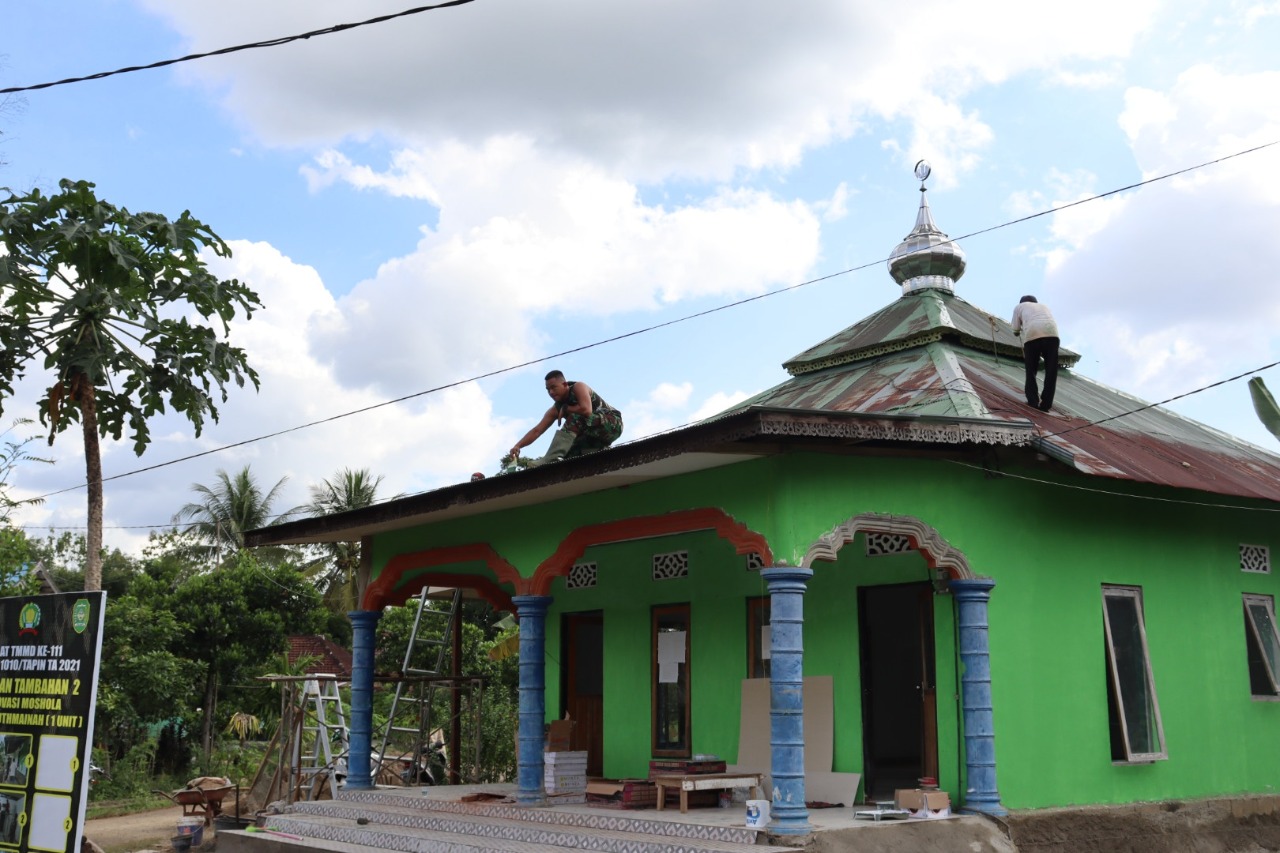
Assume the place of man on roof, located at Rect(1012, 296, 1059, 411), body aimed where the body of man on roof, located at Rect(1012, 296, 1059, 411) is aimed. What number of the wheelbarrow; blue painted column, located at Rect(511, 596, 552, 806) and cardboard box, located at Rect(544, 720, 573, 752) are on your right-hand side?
0

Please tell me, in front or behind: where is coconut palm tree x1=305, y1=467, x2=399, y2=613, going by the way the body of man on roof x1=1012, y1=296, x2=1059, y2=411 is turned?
in front

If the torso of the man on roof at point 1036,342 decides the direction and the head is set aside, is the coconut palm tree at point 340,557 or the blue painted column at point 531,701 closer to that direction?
the coconut palm tree

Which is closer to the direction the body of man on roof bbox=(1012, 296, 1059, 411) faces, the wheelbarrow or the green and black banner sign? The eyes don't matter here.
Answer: the wheelbarrow

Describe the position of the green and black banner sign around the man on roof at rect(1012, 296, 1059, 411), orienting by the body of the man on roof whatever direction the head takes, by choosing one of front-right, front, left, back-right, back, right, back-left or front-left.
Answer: left

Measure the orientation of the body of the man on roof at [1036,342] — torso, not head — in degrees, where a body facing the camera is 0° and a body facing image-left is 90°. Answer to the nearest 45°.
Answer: approximately 135°
